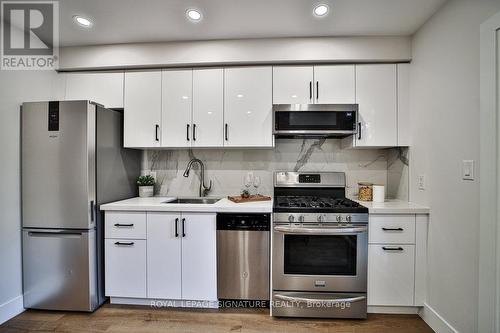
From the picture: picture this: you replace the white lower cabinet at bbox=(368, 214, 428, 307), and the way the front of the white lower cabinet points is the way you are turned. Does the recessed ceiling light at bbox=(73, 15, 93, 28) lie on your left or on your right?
on your right

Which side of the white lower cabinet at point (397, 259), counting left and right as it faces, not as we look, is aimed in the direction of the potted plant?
right

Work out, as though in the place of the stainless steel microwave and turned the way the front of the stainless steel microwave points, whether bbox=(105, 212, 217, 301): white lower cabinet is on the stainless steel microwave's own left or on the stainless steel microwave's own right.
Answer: on the stainless steel microwave's own right

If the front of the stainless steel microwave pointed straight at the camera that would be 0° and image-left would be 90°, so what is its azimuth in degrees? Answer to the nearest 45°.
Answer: approximately 0°

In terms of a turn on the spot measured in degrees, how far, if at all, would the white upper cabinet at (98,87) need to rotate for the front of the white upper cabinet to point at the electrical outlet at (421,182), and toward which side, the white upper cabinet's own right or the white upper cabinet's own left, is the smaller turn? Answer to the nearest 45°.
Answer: approximately 45° to the white upper cabinet's own left
